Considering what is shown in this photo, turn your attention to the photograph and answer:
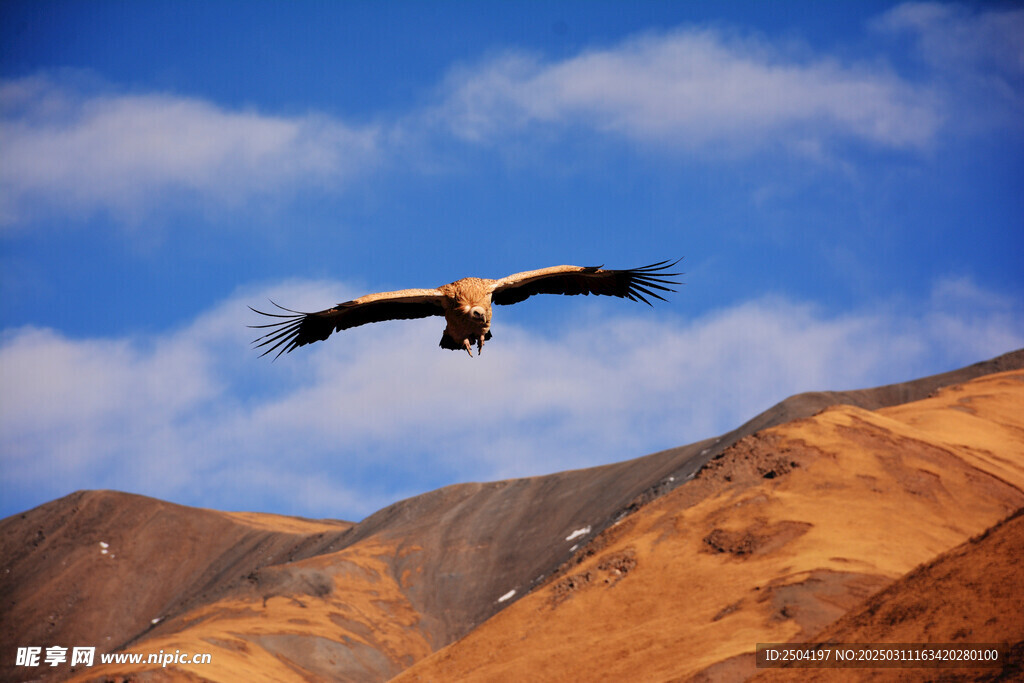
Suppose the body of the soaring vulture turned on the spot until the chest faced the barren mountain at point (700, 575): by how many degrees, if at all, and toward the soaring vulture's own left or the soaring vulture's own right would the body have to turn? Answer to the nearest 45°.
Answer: approximately 180°

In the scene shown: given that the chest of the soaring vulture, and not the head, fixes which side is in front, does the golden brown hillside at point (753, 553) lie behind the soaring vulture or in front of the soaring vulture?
behind

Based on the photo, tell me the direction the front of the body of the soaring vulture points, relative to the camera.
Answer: toward the camera
